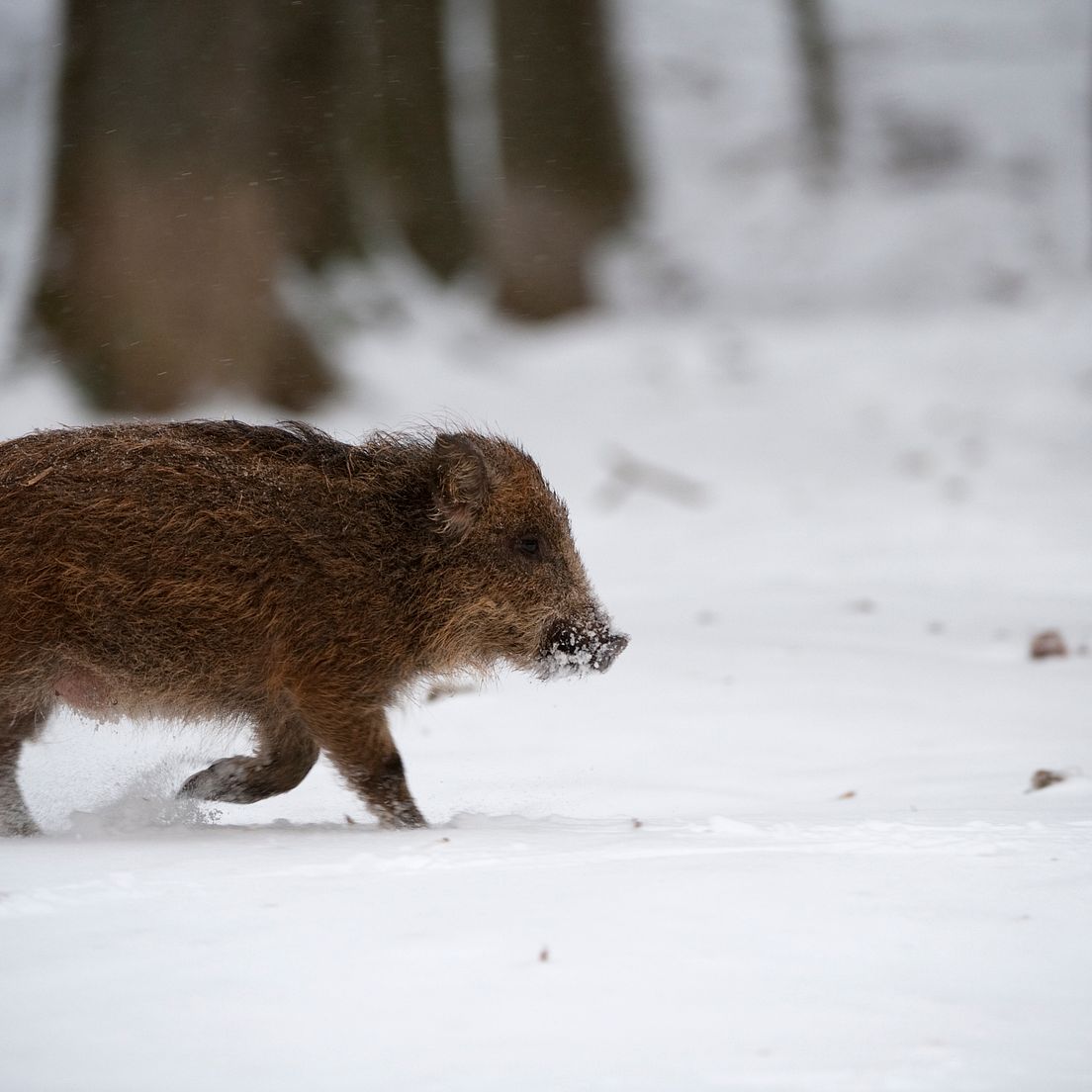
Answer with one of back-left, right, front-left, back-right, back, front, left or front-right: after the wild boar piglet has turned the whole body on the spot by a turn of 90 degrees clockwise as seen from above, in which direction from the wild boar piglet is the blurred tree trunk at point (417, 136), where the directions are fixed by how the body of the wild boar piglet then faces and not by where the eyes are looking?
back

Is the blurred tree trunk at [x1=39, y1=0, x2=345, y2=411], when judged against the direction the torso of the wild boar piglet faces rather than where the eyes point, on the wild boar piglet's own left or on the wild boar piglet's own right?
on the wild boar piglet's own left

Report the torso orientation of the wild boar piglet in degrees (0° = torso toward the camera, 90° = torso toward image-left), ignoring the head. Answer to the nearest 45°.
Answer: approximately 270°

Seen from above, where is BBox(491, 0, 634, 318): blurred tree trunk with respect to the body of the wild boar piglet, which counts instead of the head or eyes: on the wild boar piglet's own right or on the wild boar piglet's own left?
on the wild boar piglet's own left

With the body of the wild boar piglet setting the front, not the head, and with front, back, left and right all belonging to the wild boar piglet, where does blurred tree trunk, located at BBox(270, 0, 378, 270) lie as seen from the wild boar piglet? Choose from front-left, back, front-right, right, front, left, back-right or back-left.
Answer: left

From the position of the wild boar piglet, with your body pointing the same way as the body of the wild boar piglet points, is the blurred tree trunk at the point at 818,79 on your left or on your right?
on your left
